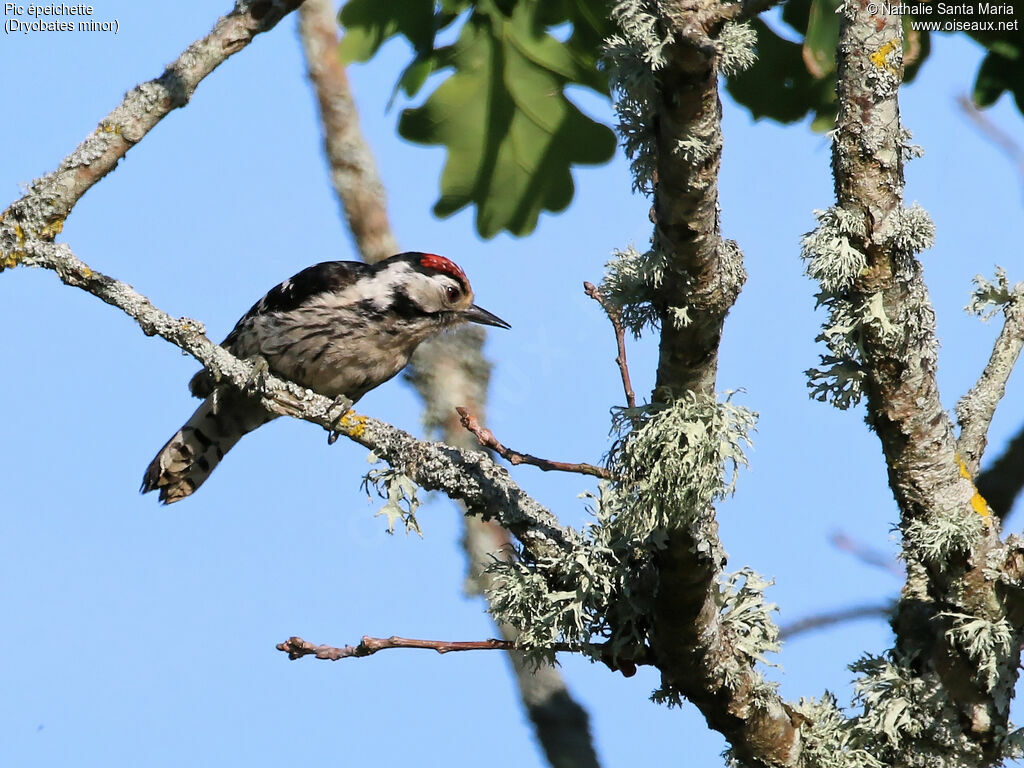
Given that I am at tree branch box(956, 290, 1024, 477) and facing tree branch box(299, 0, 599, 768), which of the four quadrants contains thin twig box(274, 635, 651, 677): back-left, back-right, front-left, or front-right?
front-left

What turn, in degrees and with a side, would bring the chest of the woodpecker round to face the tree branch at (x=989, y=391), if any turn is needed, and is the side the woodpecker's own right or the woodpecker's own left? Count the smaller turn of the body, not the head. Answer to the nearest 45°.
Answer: approximately 45° to the woodpecker's own right

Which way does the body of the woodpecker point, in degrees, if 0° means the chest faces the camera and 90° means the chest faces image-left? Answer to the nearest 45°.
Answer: approximately 270°

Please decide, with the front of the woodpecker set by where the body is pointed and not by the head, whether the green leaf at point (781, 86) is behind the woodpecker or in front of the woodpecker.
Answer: in front

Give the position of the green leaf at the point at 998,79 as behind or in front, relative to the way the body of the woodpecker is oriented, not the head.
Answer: in front
